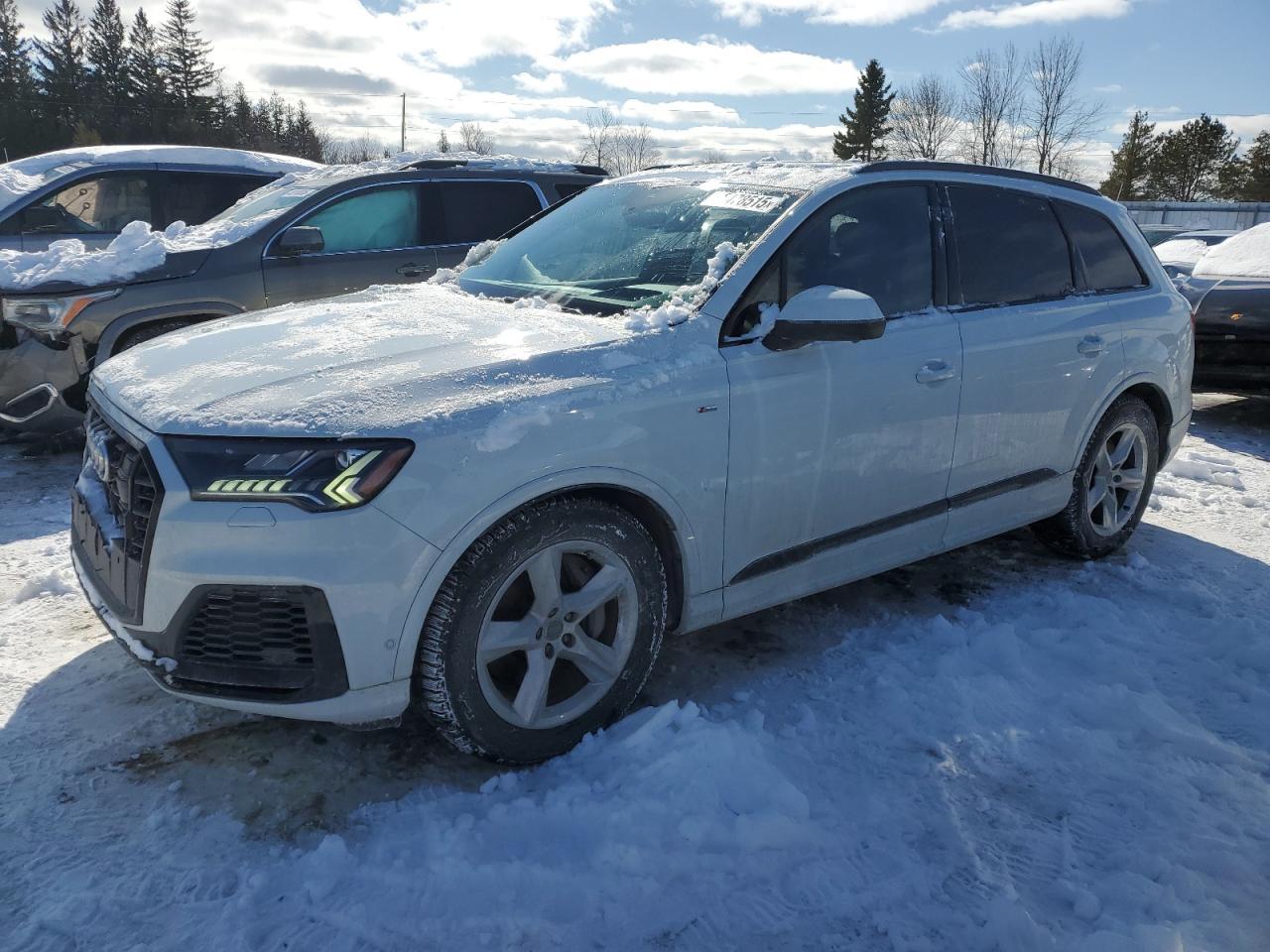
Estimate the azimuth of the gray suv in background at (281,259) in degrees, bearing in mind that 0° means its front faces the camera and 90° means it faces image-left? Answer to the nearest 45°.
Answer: approximately 45°

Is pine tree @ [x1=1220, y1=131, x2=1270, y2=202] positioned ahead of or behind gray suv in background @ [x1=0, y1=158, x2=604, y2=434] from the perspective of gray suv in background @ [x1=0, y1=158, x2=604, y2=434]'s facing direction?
behind

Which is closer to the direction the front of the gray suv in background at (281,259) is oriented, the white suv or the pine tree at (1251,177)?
the white suv

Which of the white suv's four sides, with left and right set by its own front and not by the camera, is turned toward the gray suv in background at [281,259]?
right

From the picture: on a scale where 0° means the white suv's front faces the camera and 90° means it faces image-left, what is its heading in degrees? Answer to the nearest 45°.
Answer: approximately 45°

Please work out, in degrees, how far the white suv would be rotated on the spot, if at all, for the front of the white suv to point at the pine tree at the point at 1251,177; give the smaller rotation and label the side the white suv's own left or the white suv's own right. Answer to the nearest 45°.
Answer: approximately 180°
